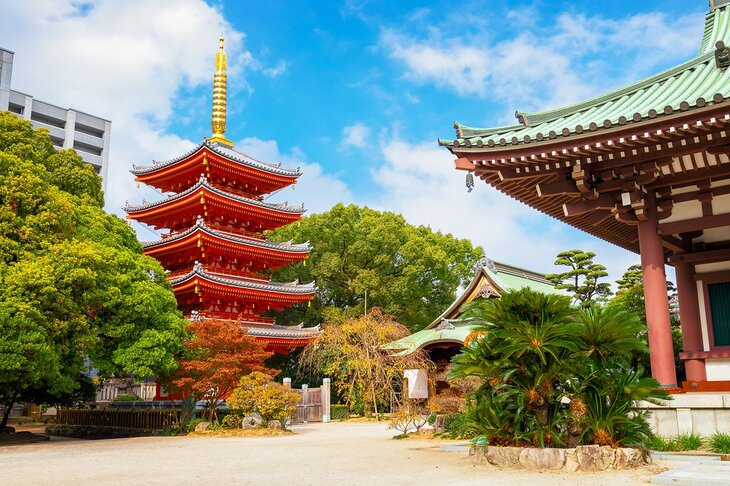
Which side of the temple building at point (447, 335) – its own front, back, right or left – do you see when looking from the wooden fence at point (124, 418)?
front

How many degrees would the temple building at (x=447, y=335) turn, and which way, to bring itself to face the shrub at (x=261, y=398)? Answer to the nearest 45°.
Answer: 0° — it already faces it

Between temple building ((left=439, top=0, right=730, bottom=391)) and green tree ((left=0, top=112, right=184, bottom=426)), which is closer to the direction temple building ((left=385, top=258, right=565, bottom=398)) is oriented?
the green tree

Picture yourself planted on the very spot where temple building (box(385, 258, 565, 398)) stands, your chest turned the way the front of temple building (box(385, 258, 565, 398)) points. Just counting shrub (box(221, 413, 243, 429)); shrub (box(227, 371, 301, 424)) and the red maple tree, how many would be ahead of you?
3

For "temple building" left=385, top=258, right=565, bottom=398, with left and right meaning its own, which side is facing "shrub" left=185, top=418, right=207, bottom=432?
front

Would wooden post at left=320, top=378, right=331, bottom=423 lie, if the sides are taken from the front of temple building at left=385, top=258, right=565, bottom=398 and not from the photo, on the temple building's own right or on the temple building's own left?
on the temple building's own right

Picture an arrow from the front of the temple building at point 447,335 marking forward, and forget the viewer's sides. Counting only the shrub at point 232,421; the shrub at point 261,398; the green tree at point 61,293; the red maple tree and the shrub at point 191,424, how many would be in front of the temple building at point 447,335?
5

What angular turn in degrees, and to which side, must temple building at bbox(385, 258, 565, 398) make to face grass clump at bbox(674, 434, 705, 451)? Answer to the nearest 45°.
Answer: approximately 45° to its left

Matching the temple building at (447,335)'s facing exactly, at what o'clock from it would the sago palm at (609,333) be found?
The sago palm is roughly at 10 o'clock from the temple building.

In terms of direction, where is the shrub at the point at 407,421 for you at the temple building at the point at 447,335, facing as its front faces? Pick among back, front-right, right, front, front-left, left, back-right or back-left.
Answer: front-left

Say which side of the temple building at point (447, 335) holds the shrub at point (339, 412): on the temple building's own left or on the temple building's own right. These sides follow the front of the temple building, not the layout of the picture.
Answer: on the temple building's own right

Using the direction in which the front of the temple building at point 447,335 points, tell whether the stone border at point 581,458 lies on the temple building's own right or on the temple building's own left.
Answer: on the temple building's own left

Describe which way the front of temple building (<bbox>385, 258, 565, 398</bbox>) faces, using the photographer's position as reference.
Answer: facing the viewer and to the left of the viewer

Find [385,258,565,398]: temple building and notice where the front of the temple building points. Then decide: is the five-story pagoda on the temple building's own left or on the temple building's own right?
on the temple building's own right

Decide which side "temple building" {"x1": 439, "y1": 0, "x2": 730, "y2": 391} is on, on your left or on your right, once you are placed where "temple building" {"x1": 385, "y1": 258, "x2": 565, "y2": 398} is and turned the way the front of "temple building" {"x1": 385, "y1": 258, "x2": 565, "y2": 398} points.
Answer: on your left
